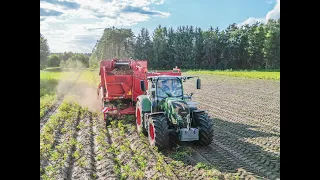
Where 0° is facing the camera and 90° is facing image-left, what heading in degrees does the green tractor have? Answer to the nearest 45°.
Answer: approximately 315°
